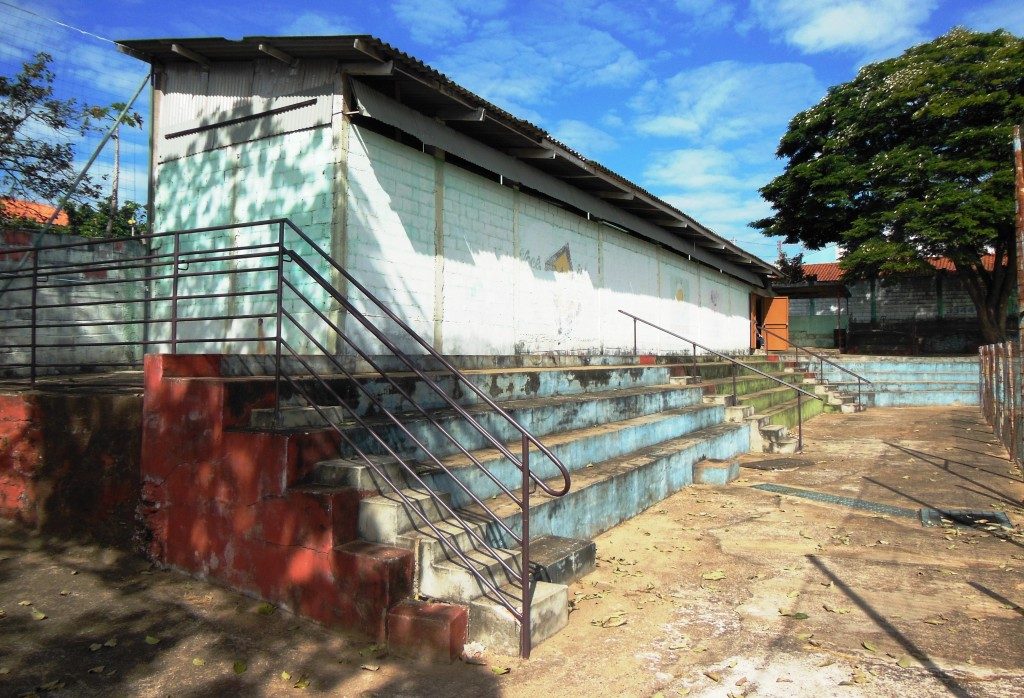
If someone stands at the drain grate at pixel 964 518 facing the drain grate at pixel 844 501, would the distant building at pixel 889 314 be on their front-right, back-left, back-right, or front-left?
front-right

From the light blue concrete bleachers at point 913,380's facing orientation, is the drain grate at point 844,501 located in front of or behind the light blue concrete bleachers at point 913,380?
in front

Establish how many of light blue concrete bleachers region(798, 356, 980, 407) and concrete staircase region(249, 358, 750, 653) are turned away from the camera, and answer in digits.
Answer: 0

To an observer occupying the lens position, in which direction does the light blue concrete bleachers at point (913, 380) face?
facing the viewer

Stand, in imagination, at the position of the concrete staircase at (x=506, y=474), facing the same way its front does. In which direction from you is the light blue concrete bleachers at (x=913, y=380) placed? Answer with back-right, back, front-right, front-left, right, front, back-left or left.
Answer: left

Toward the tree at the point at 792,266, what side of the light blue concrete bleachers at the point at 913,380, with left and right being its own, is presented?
back

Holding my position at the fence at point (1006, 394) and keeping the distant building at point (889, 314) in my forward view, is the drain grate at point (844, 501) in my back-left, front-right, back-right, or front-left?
back-left

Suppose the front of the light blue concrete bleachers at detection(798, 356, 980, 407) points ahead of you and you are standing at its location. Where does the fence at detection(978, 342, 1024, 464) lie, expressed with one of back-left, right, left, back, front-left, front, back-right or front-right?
front

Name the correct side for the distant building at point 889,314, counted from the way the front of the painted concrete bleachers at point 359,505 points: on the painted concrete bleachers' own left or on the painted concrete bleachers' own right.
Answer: on the painted concrete bleachers' own left

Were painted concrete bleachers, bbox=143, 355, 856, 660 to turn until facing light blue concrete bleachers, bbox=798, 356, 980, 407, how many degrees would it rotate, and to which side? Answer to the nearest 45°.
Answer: approximately 90° to its left

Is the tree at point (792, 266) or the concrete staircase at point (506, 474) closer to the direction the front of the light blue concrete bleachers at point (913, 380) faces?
the concrete staircase

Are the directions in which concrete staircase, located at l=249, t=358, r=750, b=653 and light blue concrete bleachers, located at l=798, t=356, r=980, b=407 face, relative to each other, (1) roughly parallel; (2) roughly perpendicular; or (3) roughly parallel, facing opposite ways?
roughly perpendicular

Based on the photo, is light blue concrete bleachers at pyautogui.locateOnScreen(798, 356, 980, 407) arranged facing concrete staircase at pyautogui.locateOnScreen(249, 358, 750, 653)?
yes

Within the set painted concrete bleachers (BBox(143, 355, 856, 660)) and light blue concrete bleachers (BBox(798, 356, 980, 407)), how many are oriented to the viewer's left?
0

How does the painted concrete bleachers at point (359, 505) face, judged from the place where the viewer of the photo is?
facing the viewer and to the right of the viewer
